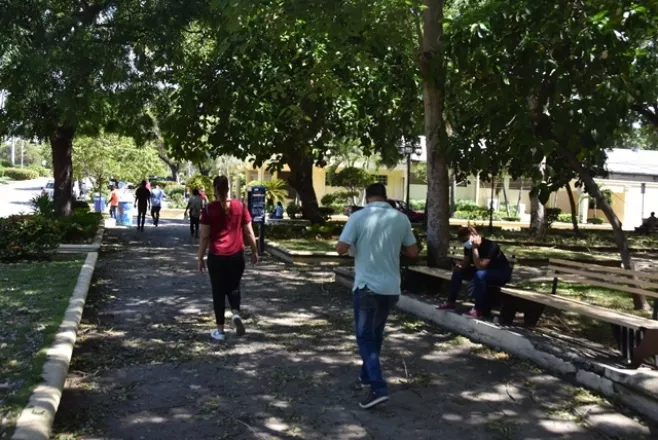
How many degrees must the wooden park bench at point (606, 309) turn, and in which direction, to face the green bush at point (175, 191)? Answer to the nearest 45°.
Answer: approximately 90° to its right

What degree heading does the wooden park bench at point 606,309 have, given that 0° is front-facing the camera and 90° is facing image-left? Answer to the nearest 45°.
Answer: approximately 45°

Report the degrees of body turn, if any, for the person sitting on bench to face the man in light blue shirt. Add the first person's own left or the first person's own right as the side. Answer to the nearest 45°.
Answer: approximately 45° to the first person's own left

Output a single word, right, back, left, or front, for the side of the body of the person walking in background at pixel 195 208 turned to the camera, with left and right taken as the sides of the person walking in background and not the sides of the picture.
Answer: back

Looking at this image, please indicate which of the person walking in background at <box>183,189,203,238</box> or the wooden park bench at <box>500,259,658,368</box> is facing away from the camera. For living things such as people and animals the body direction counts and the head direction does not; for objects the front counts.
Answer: the person walking in background

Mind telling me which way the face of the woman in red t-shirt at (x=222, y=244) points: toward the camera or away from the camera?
away from the camera

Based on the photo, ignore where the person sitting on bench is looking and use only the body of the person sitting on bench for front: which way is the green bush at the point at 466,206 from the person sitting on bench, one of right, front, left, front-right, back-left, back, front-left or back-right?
back-right

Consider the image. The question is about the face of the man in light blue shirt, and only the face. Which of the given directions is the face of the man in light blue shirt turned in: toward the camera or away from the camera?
away from the camera

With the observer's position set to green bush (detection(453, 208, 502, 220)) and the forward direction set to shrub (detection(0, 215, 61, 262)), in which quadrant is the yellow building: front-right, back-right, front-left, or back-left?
back-right

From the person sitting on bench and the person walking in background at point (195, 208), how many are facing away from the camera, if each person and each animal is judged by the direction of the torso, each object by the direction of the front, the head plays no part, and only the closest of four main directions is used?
1

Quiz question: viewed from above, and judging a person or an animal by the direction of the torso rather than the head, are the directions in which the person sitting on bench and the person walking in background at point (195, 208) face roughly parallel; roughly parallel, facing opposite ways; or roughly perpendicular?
roughly perpendicular
